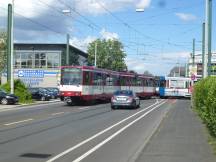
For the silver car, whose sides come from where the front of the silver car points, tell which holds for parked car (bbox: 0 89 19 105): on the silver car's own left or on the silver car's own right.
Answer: on the silver car's own left

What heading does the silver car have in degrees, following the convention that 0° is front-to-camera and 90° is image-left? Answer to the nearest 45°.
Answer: approximately 180°
